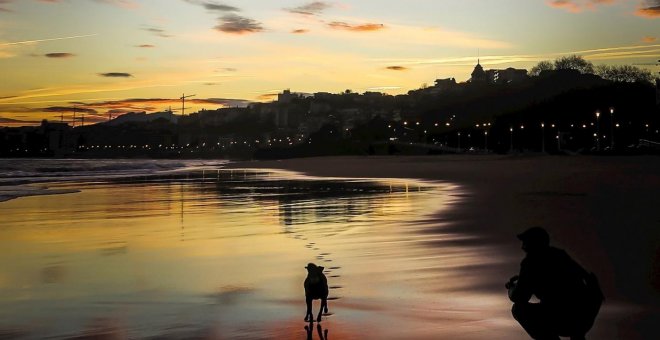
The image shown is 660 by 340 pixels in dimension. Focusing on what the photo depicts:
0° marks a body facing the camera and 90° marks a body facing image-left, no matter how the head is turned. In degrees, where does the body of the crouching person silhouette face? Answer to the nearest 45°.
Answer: approximately 90°

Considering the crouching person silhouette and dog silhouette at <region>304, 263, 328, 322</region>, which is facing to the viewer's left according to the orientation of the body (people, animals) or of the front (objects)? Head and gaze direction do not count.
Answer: the crouching person silhouette

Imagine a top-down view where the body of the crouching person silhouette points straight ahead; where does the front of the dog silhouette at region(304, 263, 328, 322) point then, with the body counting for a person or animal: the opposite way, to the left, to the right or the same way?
to the left

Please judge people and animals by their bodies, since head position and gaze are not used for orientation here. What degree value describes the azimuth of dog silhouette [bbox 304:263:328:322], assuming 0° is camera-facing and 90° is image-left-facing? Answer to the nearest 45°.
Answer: approximately 0°

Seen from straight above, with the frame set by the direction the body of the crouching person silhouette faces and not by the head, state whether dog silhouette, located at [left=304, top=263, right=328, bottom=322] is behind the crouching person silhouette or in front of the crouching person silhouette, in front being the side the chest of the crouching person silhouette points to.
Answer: in front

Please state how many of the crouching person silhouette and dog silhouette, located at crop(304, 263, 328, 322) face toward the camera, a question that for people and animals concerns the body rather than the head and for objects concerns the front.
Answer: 1

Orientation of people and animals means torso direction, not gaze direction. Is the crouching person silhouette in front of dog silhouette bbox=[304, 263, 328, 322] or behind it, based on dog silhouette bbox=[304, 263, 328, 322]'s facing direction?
in front
